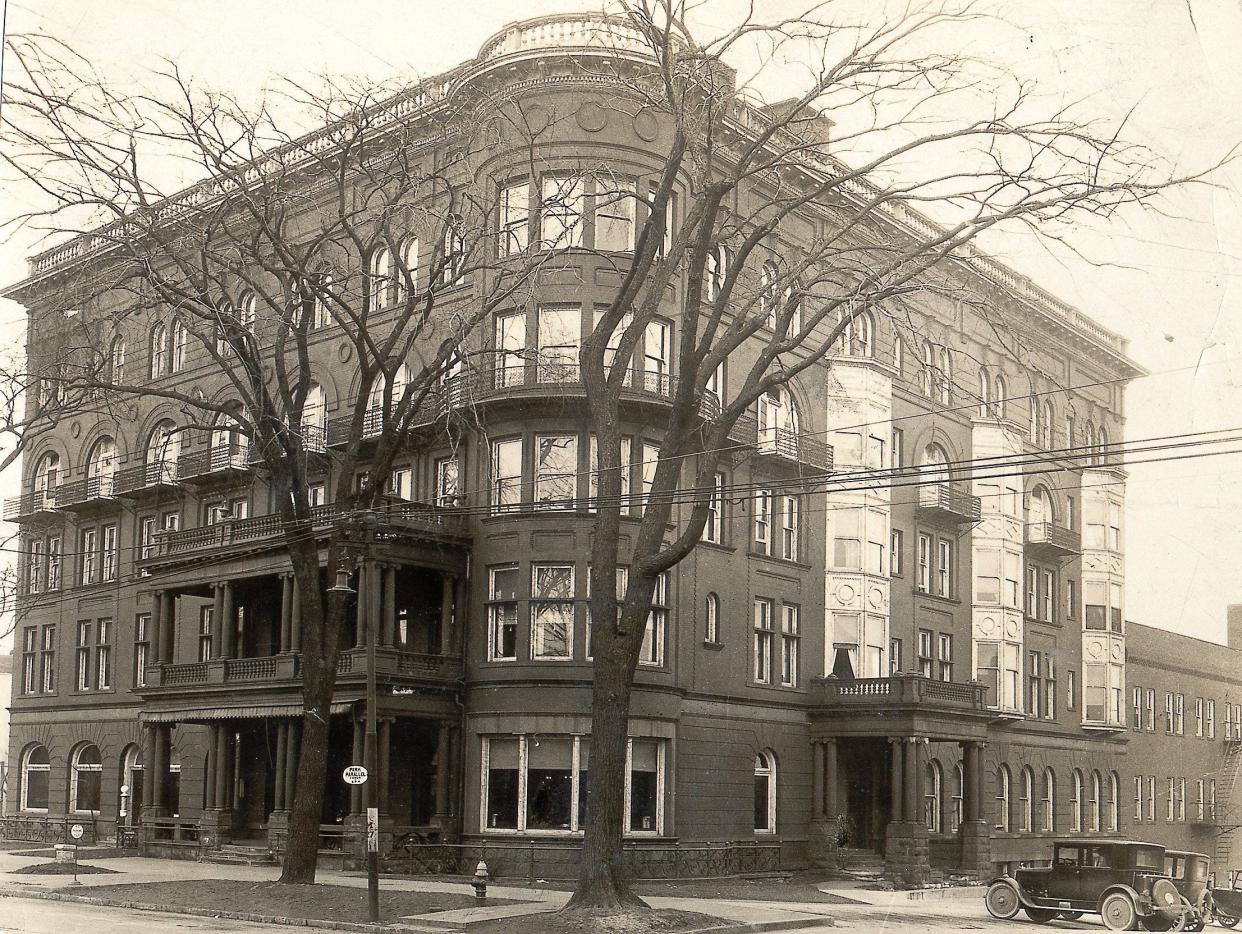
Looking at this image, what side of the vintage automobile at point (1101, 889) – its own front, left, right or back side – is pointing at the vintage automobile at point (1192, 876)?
back

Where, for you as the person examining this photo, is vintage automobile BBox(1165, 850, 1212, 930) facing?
facing away from the viewer and to the left of the viewer

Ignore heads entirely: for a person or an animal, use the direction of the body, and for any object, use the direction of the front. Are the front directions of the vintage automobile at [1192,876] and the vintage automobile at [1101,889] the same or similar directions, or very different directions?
same or similar directions

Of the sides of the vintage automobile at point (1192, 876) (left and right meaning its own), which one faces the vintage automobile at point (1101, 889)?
front

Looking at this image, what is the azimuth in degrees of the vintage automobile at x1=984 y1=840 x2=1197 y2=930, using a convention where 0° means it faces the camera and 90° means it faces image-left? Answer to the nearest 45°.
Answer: approximately 135°
